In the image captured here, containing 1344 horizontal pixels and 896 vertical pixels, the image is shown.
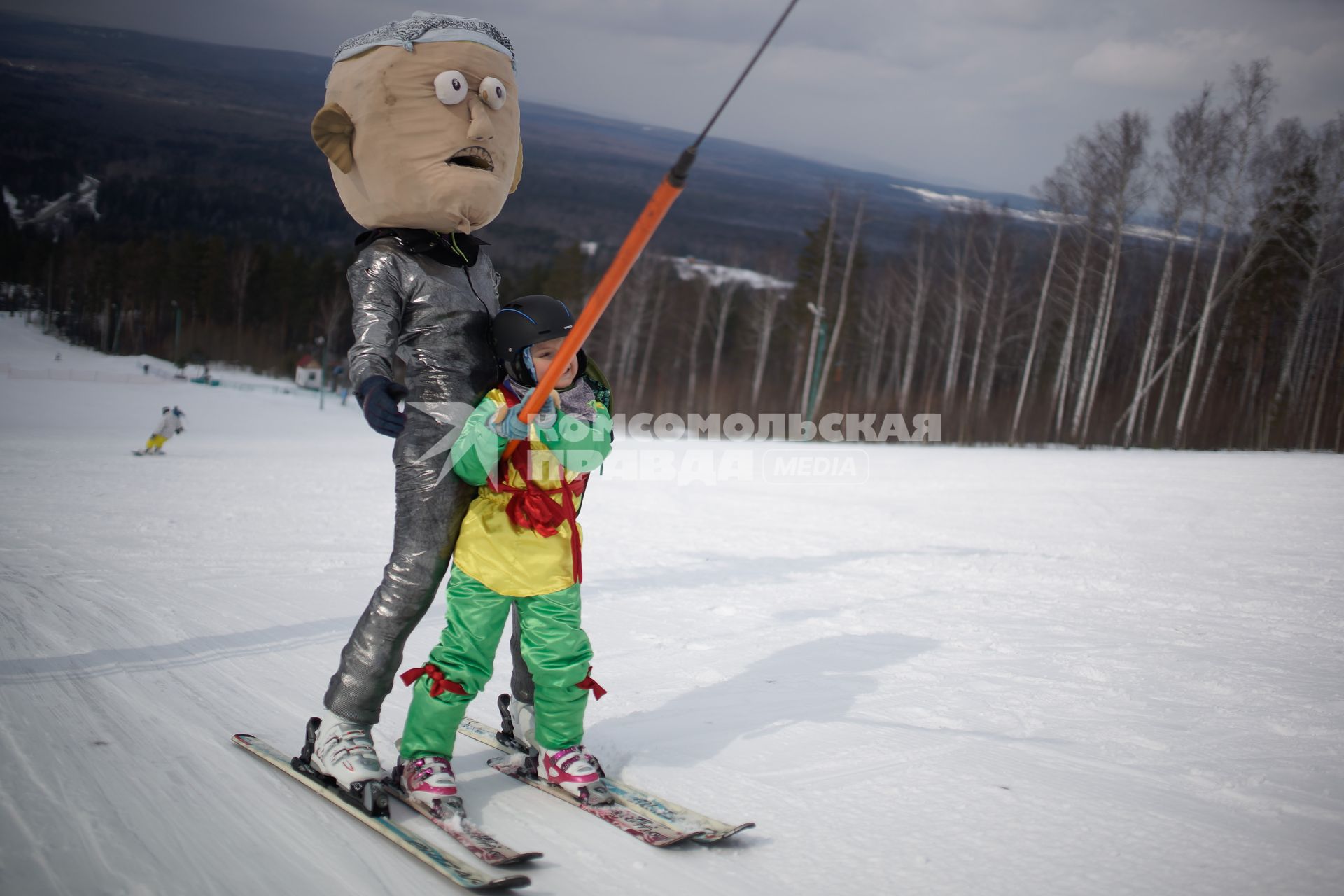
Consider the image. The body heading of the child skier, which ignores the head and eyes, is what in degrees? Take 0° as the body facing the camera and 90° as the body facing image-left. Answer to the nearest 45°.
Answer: approximately 315°

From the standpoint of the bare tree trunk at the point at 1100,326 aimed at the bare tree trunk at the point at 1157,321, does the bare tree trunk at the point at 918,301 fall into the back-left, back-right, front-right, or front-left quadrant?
back-left

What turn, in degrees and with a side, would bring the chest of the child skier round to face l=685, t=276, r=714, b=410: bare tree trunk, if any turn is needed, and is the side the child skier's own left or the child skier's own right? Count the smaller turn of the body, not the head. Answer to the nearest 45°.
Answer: approximately 135° to the child skier's own left

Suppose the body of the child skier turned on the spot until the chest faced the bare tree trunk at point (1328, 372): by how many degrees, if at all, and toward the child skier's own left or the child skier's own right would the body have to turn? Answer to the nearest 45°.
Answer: approximately 90° to the child skier's own left

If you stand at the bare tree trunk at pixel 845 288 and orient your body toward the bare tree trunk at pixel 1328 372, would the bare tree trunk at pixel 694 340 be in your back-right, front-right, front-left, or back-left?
back-left

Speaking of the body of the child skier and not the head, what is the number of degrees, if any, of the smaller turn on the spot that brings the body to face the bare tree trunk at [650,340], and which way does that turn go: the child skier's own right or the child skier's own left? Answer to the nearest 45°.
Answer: approximately 135° to the child skier's own left
